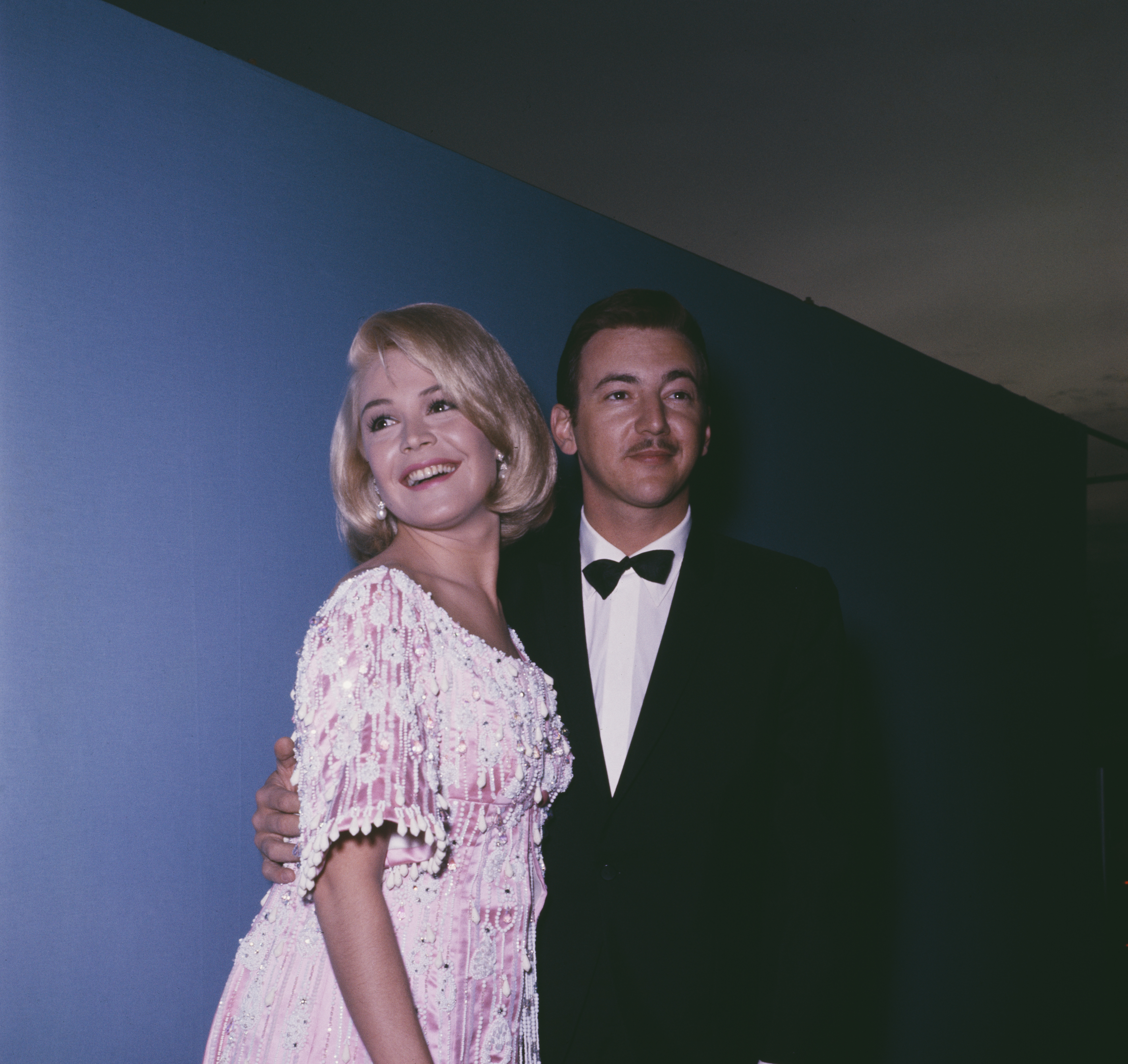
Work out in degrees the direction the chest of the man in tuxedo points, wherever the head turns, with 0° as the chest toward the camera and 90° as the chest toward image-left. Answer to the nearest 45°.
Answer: approximately 0°
